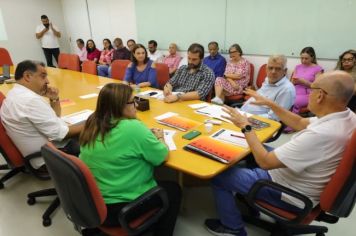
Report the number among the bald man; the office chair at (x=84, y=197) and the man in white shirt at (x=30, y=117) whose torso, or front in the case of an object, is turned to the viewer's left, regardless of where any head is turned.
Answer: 1

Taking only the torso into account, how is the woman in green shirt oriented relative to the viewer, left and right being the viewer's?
facing away from the viewer and to the right of the viewer

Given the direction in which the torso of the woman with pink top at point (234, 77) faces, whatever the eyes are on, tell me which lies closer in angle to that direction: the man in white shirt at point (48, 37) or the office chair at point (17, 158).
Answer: the office chair

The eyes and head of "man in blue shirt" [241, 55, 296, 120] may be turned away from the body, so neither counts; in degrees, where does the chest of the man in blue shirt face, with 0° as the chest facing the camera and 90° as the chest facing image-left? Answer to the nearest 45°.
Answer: approximately 45°

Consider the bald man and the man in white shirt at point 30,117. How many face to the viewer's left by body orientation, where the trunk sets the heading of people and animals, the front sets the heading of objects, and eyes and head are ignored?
1

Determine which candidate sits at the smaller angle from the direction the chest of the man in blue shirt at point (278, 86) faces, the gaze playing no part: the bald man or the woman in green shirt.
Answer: the woman in green shirt

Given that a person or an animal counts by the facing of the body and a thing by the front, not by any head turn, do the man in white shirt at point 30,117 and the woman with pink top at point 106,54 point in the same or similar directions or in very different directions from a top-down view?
very different directions

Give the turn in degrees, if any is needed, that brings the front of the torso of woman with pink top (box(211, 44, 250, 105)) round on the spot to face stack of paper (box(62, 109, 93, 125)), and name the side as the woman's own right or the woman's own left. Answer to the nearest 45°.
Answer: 0° — they already face it

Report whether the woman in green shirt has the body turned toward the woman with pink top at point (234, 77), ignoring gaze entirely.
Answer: yes

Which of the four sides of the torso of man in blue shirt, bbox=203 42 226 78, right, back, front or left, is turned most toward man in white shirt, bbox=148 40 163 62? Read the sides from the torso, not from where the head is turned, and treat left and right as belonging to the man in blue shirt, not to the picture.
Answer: right

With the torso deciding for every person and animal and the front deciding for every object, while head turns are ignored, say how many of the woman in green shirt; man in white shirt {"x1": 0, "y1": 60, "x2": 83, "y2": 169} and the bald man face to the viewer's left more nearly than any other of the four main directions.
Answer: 1

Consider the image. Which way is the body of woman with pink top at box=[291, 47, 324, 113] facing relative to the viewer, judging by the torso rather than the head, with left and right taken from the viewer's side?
facing the viewer and to the left of the viewer

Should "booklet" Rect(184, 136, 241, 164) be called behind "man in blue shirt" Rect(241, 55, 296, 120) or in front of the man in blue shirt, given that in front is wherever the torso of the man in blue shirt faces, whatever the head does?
in front

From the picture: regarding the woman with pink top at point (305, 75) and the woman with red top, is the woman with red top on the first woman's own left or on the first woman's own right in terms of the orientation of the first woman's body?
on the first woman's own right

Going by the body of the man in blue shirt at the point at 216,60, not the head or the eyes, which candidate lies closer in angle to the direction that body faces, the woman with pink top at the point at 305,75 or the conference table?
the conference table

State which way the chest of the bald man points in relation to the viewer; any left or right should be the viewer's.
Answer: facing to the left of the viewer

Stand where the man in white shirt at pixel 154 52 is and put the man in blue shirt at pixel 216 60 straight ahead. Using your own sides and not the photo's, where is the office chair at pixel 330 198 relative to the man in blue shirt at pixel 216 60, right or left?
right

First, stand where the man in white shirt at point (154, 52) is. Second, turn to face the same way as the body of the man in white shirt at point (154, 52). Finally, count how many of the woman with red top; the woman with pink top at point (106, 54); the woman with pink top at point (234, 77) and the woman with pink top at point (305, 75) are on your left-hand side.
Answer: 2

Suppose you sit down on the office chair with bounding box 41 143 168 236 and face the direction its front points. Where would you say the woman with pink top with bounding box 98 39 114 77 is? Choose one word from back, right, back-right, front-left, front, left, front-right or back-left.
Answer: front-left
